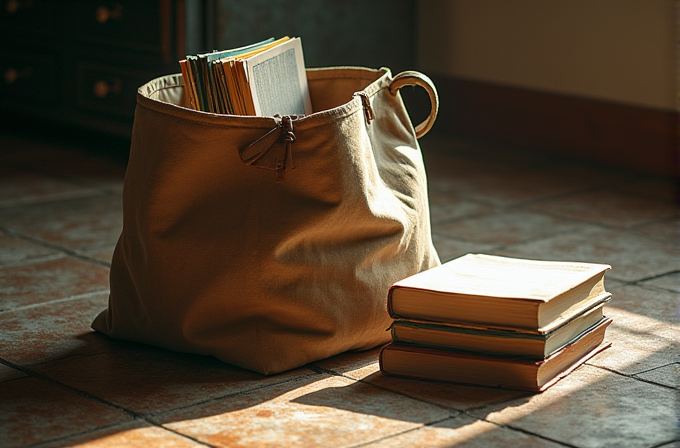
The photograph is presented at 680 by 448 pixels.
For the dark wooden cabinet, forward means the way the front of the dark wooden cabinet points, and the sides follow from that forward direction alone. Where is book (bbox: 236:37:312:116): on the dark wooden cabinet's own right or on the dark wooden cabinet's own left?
on the dark wooden cabinet's own left

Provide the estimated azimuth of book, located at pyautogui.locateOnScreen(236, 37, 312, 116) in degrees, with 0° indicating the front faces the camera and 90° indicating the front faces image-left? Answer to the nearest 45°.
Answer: approximately 315°

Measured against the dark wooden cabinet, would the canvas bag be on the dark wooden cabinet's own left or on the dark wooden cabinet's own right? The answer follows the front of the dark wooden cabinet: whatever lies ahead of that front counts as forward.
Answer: on the dark wooden cabinet's own left

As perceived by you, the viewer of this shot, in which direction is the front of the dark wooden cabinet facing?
facing the viewer and to the left of the viewer

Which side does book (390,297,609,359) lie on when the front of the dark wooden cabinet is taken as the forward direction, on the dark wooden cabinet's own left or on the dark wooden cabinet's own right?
on the dark wooden cabinet's own left

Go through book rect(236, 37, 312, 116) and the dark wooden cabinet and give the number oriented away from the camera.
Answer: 0

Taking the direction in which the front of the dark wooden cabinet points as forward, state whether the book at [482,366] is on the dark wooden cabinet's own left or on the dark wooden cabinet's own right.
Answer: on the dark wooden cabinet's own left
